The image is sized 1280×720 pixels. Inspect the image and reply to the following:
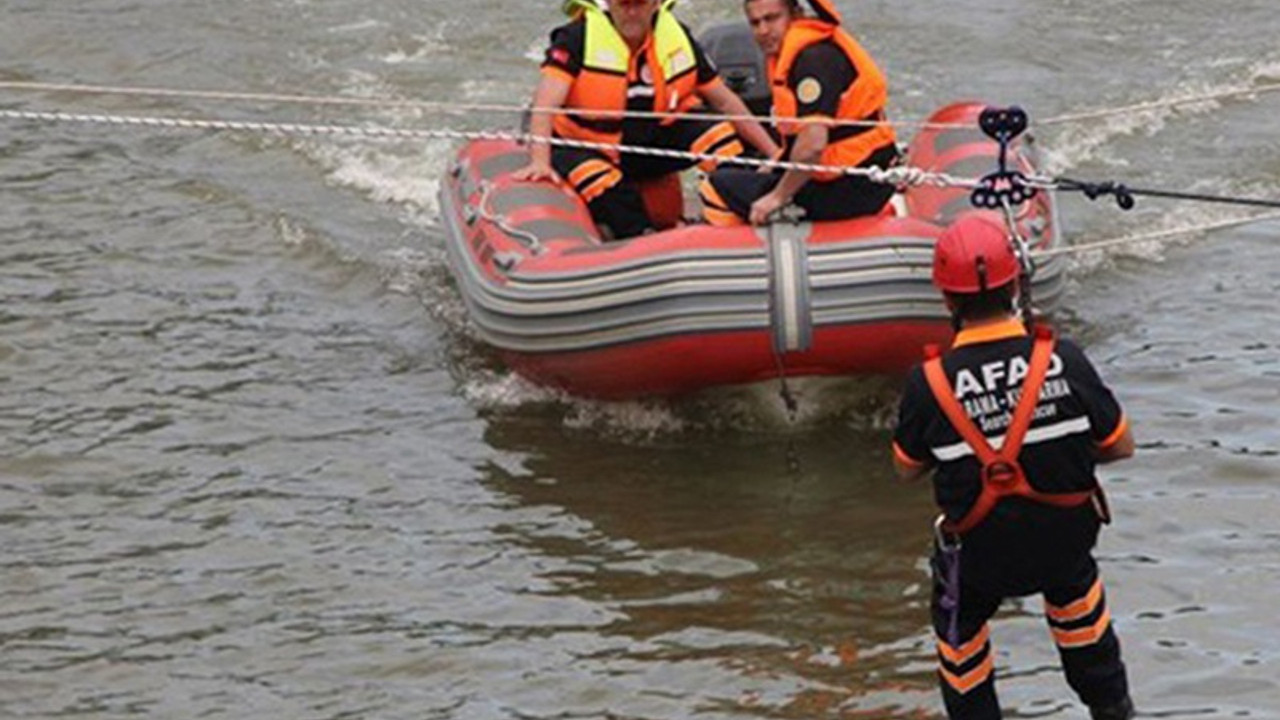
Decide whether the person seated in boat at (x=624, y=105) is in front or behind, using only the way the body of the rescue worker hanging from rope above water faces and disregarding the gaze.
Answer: in front

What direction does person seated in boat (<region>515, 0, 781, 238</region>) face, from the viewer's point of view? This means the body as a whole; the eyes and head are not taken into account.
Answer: toward the camera

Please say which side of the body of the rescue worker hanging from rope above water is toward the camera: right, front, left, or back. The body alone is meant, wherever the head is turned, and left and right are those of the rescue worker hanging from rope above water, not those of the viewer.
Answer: back

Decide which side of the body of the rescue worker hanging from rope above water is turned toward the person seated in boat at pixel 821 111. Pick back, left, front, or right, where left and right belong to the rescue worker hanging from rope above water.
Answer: front

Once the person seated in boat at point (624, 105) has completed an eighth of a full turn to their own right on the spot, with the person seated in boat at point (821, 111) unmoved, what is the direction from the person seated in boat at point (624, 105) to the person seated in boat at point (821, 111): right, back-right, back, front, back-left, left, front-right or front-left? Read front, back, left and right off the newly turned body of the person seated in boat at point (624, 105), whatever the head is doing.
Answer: left

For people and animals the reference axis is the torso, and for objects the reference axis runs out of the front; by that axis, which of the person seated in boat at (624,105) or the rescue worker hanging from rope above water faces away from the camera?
the rescue worker hanging from rope above water

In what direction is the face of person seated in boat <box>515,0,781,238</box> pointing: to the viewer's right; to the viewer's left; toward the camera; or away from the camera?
toward the camera

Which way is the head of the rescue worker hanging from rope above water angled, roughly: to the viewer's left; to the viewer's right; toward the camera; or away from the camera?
away from the camera

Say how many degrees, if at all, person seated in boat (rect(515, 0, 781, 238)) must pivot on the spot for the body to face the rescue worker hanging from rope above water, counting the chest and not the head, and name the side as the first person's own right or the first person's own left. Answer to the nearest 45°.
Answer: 0° — they already face them

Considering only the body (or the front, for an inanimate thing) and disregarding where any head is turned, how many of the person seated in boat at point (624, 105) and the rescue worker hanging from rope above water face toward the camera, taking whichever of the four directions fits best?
1

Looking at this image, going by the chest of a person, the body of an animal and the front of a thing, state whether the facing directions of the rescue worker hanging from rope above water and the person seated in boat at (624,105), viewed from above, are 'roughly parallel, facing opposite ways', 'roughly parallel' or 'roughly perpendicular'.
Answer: roughly parallel, facing opposite ways

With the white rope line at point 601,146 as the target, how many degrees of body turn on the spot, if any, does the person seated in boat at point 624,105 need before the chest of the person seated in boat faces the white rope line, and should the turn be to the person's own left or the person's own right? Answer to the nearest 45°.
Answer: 0° — they already face it
